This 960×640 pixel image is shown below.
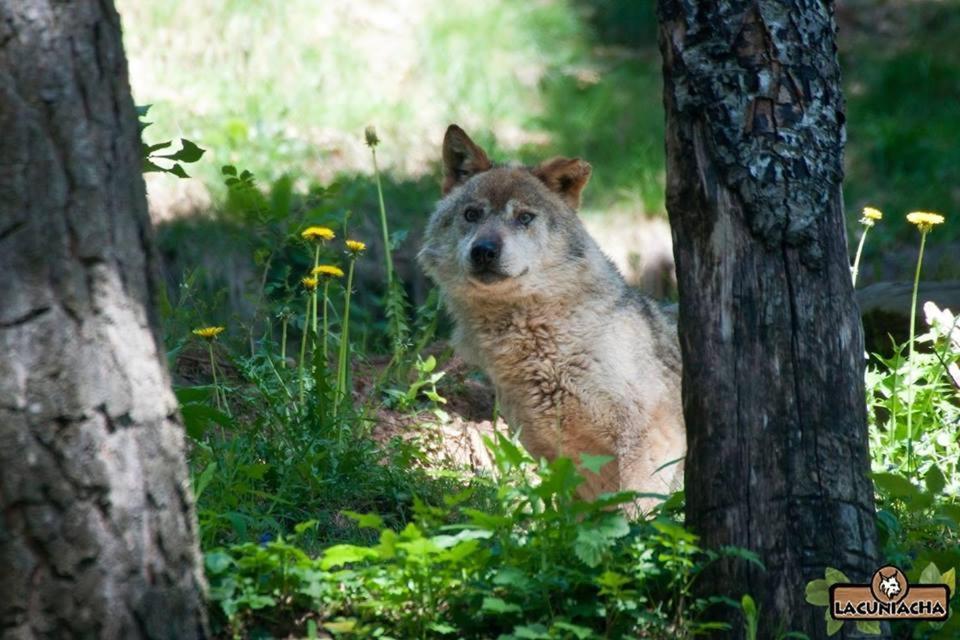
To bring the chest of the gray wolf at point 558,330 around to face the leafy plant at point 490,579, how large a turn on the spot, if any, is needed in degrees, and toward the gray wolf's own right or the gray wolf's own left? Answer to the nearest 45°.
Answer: approximately 45° to the gray wolf's own left

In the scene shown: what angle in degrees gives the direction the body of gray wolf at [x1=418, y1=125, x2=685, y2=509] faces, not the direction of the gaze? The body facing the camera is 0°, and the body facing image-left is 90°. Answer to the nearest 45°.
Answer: approximately 45°

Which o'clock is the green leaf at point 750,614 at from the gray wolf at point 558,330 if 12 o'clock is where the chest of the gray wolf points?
The green leaf is roughly at 10 o'clock from the gray wolf.
